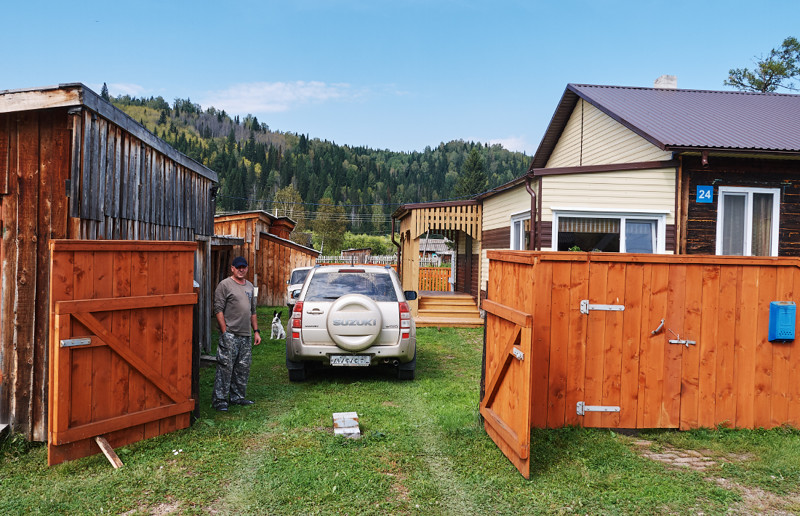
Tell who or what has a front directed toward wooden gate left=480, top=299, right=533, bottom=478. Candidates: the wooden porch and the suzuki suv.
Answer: the wooden porch

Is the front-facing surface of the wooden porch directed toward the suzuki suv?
yes

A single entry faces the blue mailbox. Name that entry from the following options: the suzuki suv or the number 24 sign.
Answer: the number 24 sign

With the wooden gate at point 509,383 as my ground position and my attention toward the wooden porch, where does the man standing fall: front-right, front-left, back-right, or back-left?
front-left

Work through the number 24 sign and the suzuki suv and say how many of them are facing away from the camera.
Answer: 1

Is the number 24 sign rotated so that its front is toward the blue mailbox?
yes

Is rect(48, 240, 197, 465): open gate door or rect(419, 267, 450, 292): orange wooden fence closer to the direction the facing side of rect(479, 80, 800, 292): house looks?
the open gate door

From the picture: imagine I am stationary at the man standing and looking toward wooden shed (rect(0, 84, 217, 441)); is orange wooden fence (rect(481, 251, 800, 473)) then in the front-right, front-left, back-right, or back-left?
back-left

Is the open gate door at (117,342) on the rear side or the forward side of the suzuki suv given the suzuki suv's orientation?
on the rear side

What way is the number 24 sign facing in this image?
toward the camera

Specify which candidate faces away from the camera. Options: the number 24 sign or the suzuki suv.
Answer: the suzuki suv

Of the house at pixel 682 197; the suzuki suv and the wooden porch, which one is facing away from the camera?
the suzuki suv

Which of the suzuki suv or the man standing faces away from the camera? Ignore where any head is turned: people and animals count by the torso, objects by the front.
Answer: the suzuki suv

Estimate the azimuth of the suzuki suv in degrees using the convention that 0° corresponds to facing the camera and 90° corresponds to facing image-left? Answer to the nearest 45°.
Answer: approximately 180°

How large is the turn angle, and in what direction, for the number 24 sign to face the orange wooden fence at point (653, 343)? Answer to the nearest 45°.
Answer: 0° — it already faces it

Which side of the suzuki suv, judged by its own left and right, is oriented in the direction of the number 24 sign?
right

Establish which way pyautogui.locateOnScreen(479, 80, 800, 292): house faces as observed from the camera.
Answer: facing the viewer
